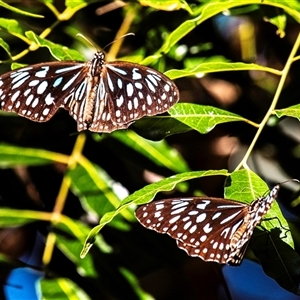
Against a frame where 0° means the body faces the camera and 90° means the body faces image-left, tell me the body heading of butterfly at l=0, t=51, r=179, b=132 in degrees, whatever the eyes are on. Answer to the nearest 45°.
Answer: approximately 180°
